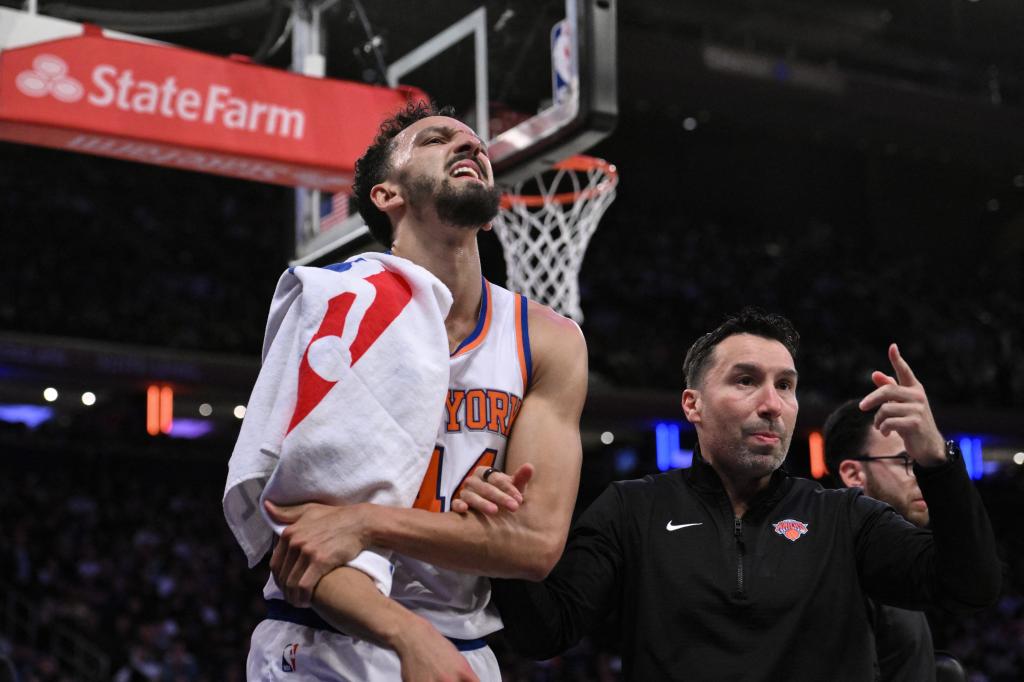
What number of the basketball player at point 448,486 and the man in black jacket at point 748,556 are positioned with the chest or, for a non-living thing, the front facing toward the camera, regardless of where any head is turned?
2

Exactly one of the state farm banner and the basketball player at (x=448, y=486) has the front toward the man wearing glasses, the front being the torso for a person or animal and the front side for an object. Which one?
the state farm banner

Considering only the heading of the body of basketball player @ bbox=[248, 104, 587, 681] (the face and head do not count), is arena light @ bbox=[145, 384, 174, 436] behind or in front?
behind

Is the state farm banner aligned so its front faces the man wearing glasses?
yes

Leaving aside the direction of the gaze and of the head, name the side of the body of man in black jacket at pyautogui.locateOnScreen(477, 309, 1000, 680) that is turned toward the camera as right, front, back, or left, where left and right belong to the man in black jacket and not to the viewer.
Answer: front

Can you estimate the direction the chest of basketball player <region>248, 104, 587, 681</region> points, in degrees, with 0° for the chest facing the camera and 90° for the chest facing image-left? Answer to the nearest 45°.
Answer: approximately 0°

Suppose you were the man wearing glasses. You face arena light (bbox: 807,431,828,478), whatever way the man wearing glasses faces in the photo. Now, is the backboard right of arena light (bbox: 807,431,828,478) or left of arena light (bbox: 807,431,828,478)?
left

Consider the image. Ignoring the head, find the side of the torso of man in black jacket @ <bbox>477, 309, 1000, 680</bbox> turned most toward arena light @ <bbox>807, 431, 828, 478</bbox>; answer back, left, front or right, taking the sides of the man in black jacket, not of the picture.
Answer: back

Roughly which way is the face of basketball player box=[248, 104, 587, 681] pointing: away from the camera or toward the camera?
toward the camera

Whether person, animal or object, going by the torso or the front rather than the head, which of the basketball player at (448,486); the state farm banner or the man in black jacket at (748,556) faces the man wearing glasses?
the state farm banner
